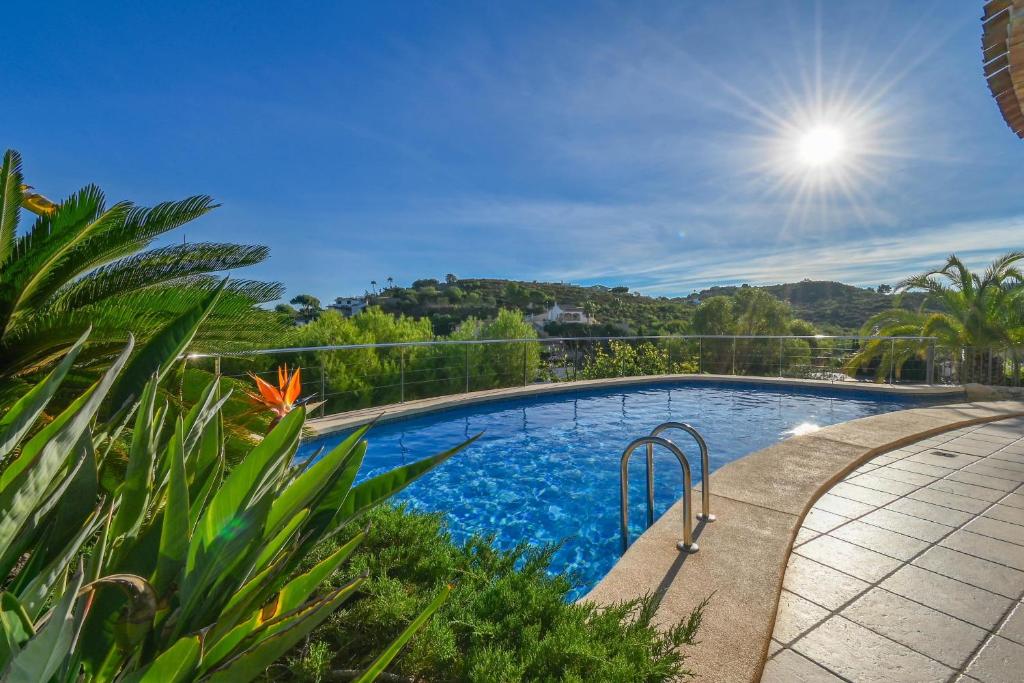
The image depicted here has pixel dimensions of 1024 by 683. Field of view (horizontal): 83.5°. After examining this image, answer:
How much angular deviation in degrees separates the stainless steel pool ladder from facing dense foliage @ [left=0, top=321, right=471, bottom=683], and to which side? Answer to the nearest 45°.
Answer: approximately 90° to its left

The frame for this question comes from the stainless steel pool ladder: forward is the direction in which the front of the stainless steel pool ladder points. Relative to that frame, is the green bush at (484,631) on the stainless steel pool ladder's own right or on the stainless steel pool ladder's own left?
on the stainless steel pool ladder's own left

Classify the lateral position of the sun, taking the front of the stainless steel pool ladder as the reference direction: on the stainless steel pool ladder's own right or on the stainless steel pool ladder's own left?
on the stainless steel pool ladder's own right

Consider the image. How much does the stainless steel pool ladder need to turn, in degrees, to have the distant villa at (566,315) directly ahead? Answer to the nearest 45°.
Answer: approximately 90° to its right

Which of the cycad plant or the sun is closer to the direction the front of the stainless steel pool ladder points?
the cycad plant

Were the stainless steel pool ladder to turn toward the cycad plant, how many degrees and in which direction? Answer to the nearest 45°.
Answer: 0° — it already faces it

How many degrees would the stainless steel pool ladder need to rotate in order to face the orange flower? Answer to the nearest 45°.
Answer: approximately 45° to its left

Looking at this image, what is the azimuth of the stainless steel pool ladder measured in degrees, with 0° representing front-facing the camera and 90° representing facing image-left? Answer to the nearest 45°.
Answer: approximately 90°
